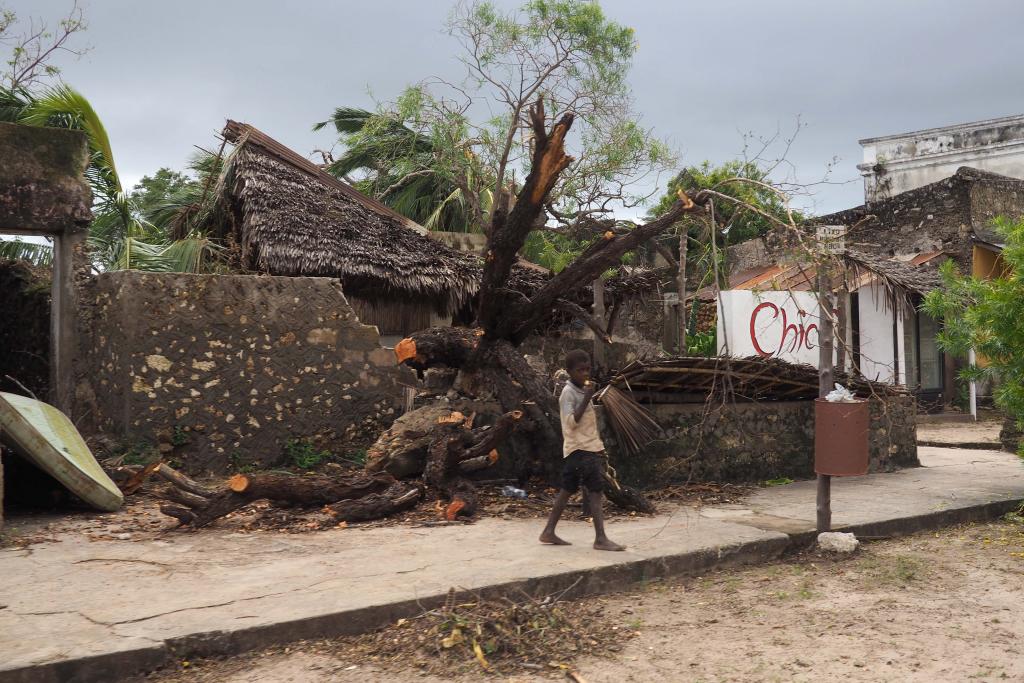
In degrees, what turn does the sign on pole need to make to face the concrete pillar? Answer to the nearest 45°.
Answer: approximately 90° to its right

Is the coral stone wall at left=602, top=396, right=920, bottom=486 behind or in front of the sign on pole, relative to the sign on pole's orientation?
behind

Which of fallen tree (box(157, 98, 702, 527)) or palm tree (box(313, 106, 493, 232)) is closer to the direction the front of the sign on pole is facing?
the fallen tree

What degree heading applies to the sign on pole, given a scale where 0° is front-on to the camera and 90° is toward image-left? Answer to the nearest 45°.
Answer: approximately 0°

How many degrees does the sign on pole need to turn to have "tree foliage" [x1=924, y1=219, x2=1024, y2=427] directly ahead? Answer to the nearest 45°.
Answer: approximately 135° to its left

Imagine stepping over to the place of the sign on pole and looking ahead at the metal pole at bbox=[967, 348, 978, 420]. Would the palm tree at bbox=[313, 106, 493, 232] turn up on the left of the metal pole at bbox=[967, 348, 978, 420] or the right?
left

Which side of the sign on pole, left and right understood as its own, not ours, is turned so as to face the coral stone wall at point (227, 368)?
right

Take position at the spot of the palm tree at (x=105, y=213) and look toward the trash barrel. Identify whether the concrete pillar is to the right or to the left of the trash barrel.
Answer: right

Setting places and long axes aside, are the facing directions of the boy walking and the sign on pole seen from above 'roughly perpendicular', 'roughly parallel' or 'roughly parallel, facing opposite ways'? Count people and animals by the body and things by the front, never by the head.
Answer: roughly perpendicular

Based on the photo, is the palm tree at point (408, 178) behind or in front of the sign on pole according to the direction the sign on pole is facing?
behind
